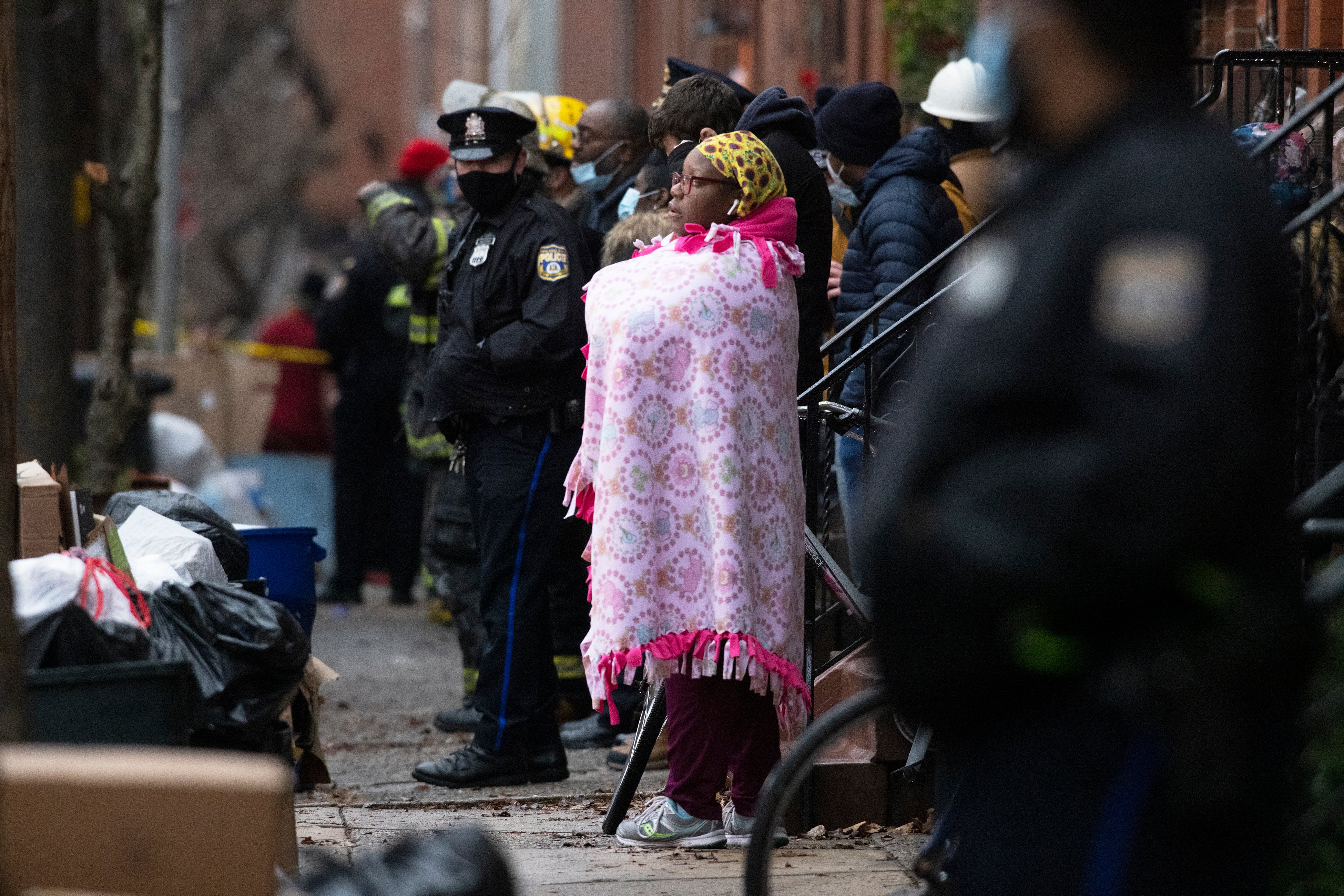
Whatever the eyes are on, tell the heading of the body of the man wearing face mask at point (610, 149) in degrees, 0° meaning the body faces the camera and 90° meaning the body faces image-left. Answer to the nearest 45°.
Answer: approximately 90°

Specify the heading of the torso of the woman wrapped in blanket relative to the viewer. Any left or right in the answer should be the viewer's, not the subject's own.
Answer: facing to the left of the viewer

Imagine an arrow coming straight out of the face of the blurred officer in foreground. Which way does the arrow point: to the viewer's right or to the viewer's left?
to the viewer's left

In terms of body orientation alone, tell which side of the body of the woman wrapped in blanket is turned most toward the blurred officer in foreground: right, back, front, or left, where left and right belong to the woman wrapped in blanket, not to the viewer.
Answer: left
